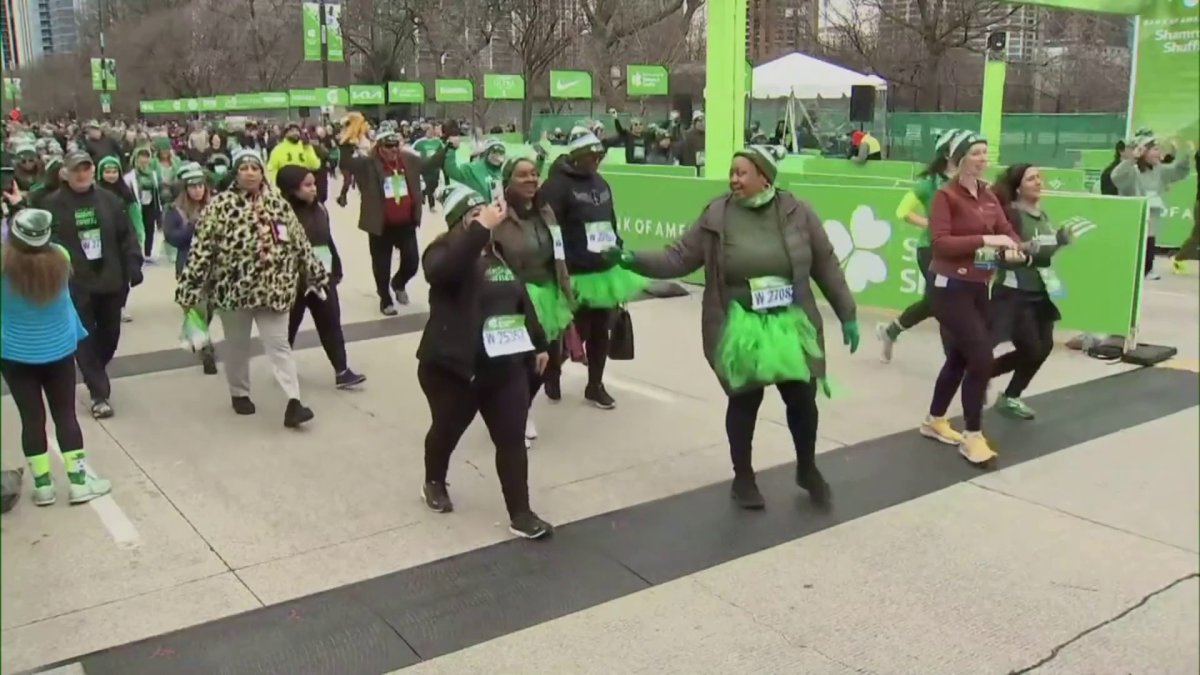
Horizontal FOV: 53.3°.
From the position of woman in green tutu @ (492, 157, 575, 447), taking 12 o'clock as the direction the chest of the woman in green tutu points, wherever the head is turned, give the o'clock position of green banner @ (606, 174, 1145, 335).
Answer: The green banner is roughly at 9 o'clock from the woman in green tutu.

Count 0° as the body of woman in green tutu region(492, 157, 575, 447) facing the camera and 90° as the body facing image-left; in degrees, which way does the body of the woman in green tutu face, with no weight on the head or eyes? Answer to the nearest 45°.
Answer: approximately 315°

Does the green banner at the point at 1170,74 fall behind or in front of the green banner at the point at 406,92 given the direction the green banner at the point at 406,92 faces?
in front

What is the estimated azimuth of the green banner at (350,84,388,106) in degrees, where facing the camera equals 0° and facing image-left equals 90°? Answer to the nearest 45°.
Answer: approximately 0°
